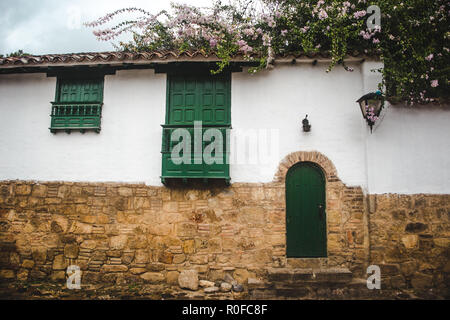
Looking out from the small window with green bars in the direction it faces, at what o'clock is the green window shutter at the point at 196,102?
The green window shutter is roughly at 10 o'clock from the small window with green bars.

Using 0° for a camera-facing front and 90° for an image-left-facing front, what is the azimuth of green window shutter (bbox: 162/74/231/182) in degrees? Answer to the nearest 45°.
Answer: approximately 0°

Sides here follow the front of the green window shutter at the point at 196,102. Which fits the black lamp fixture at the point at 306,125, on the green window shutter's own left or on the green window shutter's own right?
on the green window shutter's own left

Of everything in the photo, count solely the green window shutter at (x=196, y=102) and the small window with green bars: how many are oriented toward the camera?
2

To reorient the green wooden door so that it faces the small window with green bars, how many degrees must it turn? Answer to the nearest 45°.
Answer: approximately 90° to its right

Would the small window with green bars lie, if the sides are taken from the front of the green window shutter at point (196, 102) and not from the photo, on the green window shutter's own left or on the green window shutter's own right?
on the green window shutter's own right
